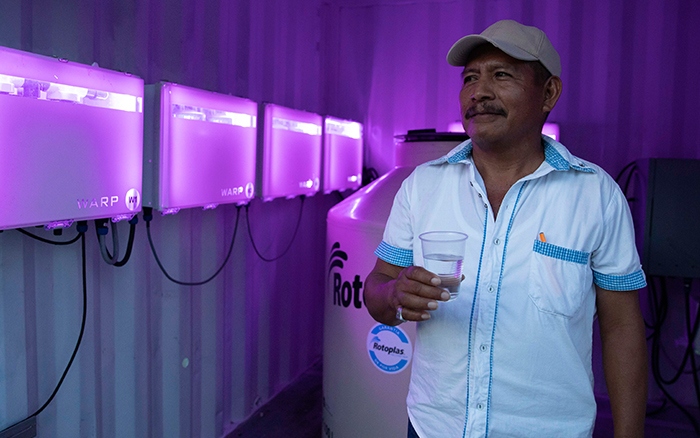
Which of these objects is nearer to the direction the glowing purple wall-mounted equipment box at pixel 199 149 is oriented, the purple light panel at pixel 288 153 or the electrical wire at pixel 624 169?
the electrical wire

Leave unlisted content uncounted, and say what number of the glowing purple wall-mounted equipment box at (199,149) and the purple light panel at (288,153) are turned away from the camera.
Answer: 0

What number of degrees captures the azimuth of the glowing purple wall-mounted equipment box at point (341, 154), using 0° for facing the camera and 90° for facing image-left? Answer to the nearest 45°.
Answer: approximately 315°

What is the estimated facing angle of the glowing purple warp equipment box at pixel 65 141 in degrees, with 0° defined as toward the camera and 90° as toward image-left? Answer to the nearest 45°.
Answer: approximately 315°

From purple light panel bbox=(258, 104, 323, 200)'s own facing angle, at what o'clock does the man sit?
The man is roughly at 1 o'clock from the purple light panel.

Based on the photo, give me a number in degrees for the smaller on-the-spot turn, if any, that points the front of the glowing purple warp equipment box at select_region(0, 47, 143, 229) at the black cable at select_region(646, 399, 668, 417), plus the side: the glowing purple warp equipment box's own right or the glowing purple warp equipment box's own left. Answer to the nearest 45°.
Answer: approximately 45° to the glowing purple warp equipment box's own left

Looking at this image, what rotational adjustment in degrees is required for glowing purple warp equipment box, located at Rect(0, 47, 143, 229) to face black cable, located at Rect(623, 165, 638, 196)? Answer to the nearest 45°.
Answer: approximately 45° to its left

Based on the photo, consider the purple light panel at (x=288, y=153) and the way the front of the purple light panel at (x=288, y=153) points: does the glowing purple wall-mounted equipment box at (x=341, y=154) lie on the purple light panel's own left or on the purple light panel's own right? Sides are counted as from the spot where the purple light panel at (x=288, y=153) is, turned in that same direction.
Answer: on the purple light panel's own left

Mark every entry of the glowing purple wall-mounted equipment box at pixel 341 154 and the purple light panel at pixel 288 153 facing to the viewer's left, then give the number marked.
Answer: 0

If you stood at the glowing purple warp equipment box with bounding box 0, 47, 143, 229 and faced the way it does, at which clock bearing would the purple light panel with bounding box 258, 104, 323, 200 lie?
the purple light panel with bounding box 258, 104, 323, 200 is roughly at 9 o'clock from the glowing purple warp equipment box with bounding box 0, 47, 143, 229.

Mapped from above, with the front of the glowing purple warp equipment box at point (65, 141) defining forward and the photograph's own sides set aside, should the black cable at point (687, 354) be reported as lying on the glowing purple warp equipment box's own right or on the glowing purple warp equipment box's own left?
on the glowing purple warp equipment box's own left
